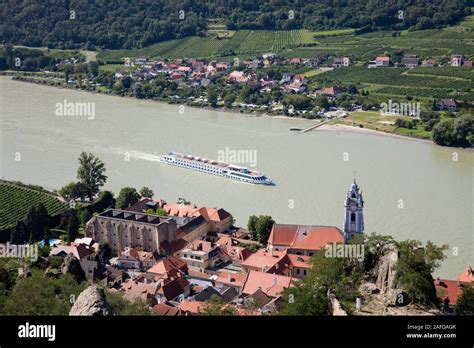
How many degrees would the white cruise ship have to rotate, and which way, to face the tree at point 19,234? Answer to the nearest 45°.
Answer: approximately 90° to its right

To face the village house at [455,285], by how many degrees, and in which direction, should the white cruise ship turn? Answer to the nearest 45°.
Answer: approximately 45° to its right

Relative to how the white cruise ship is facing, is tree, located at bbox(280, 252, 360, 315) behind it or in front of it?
in front

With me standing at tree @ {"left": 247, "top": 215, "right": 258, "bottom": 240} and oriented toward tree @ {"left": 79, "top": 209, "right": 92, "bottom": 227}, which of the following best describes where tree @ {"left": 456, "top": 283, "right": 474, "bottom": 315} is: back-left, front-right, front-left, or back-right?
back-left

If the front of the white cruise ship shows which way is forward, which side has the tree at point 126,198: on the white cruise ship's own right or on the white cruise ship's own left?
on the white cruise ship's own right

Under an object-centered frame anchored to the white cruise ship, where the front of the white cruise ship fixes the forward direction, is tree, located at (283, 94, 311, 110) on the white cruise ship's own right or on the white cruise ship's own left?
on the white cruise ship's own left

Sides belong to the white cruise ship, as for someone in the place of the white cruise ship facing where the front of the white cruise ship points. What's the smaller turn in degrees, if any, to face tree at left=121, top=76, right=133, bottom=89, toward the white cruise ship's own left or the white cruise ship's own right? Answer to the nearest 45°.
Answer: approximately 135° to the white cruise ship's own left

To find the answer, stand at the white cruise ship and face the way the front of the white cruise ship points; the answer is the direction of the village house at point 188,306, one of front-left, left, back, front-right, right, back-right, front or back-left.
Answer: front-right

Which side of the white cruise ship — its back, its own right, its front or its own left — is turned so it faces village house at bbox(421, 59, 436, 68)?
left

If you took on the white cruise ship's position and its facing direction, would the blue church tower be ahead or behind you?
ahead

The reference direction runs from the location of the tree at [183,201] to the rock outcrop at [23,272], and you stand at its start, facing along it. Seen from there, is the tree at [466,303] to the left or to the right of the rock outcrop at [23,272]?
left

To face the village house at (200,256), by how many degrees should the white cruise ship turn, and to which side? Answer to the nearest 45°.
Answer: approximately 45° to its right

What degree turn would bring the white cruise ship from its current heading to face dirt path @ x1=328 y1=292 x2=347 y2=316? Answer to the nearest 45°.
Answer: approximately 45° to its right

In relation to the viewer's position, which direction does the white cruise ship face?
facing the viewer and to the right of the viewer

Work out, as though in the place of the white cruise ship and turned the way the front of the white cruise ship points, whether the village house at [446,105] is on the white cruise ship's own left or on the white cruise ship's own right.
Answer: on the white cruise ship's own left

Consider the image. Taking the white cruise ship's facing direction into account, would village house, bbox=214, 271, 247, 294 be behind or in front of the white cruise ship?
in front
